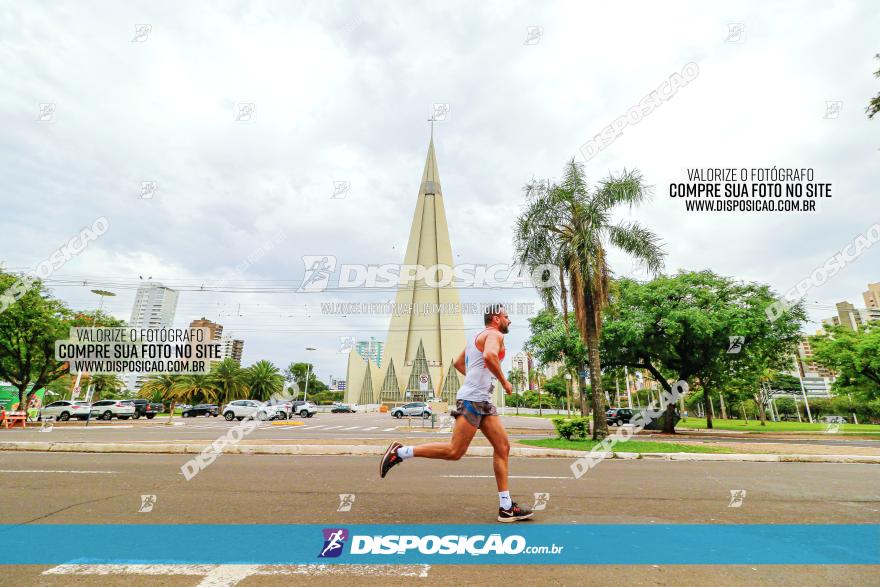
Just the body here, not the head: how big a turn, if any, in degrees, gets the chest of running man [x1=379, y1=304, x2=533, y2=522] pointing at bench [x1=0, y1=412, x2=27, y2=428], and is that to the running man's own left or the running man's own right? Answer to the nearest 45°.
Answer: approximately 135° to the running man's own left

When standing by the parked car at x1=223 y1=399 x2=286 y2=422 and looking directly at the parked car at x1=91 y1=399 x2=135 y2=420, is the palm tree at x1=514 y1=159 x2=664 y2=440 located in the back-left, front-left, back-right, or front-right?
back-left

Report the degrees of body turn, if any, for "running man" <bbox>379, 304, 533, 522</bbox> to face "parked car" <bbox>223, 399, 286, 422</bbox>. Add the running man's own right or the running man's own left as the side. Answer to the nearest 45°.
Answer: approximately 135° to the running man's own left

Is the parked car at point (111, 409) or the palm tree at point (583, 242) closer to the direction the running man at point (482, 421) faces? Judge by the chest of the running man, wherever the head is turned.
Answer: the palm tree

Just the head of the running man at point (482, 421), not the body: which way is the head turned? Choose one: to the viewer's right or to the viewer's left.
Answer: to the viewer's right

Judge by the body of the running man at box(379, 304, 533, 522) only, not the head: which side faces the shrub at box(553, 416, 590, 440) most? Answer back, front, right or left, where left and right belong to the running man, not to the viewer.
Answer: left

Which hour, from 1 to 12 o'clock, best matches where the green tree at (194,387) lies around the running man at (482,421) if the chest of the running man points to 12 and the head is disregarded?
The green tree is roughly at 8 o'clock from the running man.

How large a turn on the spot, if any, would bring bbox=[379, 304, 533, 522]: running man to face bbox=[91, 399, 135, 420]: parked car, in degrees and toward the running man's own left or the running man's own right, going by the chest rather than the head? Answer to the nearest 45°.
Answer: approximately 135° to the running man's own left

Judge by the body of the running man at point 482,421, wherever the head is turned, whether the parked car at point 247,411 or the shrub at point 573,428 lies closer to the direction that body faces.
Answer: the shrub

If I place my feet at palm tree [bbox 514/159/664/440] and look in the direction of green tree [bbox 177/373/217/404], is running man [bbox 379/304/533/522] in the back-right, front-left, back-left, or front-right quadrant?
back-left

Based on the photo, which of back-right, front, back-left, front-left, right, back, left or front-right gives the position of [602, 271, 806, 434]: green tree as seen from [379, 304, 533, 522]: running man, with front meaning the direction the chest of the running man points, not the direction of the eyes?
front-left

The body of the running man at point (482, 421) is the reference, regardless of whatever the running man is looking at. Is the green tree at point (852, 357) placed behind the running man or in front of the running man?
in front

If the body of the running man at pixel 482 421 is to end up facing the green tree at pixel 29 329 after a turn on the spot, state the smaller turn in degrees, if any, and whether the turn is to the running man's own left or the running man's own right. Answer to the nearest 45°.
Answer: approximately 135° to the running man's own left

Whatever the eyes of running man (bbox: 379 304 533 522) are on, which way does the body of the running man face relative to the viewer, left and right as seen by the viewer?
facing to the right of the viewer

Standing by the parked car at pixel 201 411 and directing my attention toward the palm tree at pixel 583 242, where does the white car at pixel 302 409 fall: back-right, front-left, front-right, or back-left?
front-left
